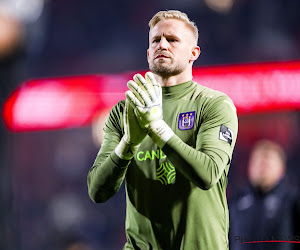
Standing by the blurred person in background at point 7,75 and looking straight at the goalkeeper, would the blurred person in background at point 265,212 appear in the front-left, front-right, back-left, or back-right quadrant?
front-left

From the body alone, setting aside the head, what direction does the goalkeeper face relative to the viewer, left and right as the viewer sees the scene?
facing the viewer and to the left of the viewer

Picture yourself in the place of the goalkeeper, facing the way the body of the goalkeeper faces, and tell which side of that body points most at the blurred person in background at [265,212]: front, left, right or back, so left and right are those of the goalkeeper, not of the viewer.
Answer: back

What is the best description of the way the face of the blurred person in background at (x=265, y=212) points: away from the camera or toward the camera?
toward the camera
